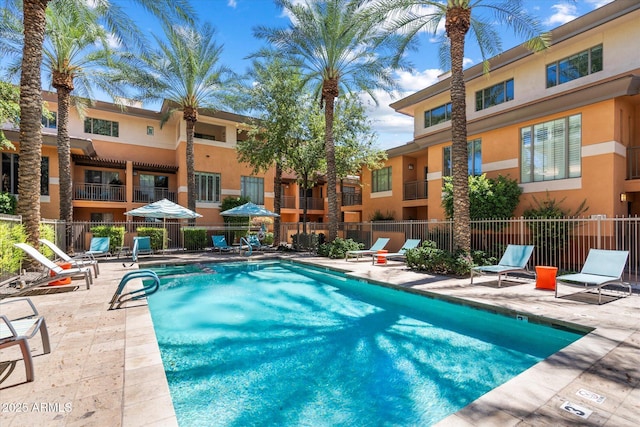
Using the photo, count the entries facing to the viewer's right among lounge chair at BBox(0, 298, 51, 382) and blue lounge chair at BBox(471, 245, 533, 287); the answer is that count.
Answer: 1

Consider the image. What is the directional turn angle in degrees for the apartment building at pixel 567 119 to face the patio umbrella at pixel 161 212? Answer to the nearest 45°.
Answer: approximately 45° to its right

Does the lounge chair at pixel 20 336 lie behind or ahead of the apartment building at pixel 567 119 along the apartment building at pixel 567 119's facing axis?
ahead

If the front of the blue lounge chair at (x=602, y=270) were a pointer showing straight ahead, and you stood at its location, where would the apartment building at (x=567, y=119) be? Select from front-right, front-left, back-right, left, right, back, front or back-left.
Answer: back-right

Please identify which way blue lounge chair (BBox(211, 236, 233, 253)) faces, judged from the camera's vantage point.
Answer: facing the viewer and to the right of the viewer

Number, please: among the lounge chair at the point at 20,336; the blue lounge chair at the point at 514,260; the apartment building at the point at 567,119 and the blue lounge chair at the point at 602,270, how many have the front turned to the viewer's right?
1

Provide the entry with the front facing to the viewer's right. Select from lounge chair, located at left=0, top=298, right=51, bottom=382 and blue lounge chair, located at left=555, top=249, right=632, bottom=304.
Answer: the lounge chair

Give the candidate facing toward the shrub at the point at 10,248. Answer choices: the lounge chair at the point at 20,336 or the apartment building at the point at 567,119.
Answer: the apartment building

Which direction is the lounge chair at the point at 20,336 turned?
to the viewer's right
